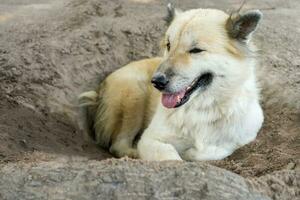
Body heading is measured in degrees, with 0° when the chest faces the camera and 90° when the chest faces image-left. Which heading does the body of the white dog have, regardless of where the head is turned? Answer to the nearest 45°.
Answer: approximately 315°

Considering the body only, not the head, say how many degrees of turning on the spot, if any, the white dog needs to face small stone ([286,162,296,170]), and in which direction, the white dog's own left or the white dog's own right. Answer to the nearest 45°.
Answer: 0° — it already faces it

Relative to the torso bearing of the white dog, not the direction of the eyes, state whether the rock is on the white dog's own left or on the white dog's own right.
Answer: on the white dog's own right
